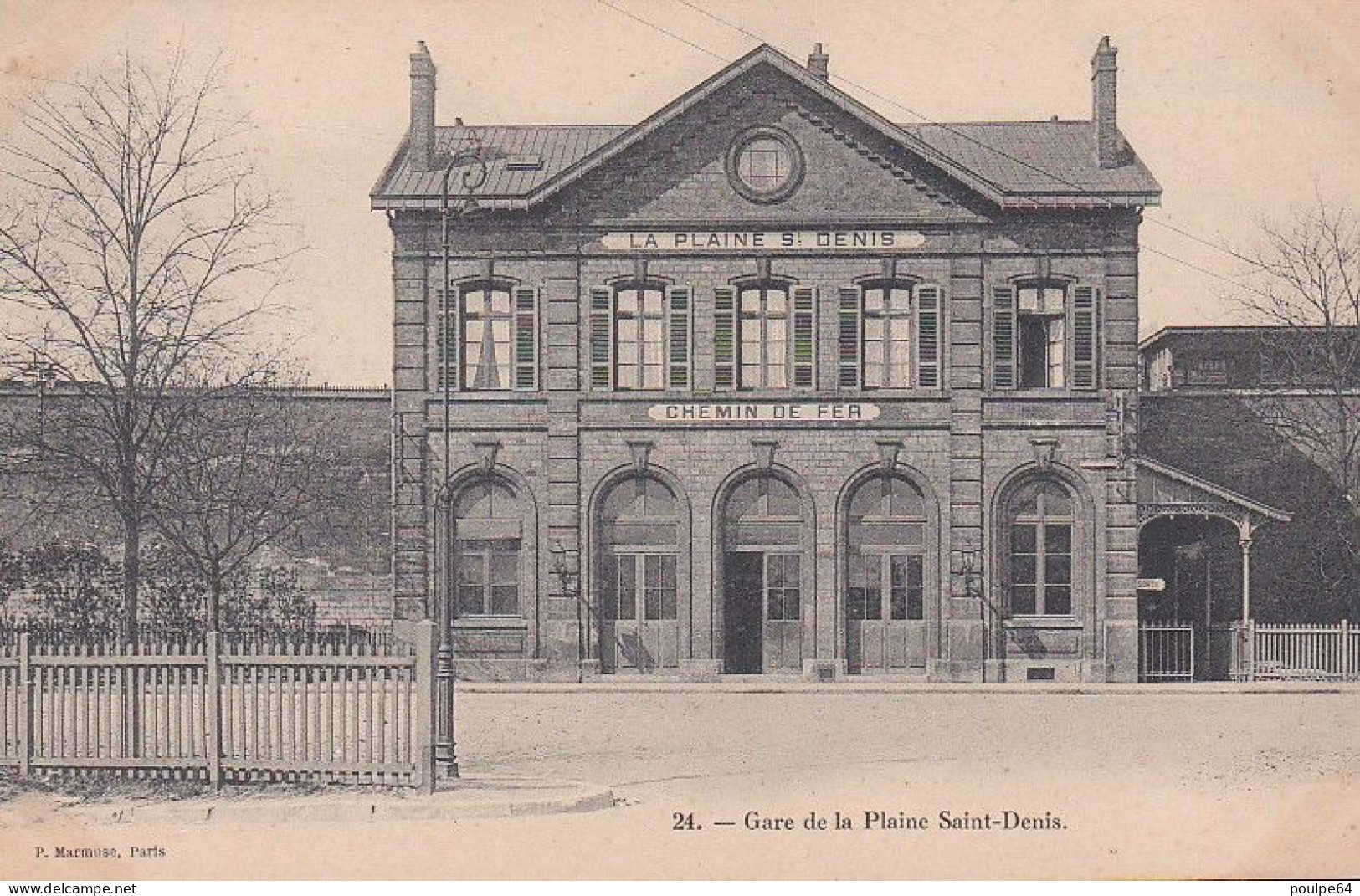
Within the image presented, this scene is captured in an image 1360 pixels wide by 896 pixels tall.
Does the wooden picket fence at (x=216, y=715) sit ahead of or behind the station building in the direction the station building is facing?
ahead

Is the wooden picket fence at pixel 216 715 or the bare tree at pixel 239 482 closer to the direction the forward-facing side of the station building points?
the wooden picket fence

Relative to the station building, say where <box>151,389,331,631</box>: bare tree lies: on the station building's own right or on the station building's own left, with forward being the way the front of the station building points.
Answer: on the station building's own right

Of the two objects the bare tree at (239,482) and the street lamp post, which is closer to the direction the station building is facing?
the street lamp post

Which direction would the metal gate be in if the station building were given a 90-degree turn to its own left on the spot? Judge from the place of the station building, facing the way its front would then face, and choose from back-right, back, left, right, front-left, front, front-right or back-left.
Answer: front

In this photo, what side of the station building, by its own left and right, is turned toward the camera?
front

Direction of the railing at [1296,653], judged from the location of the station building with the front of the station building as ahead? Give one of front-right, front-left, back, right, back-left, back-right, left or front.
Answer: left

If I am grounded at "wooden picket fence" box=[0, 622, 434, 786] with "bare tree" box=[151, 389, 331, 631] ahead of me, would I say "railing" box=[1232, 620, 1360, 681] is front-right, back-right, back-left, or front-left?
front-right
